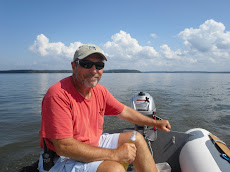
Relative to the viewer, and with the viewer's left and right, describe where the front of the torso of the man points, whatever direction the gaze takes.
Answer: facing the viewer and to the right of the viewer
